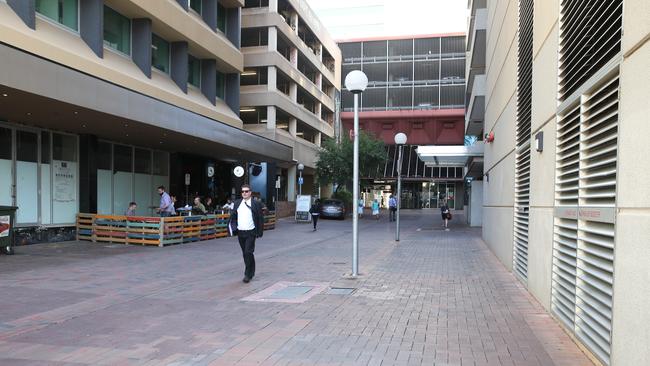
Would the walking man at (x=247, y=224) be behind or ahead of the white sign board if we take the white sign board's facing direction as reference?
ahead

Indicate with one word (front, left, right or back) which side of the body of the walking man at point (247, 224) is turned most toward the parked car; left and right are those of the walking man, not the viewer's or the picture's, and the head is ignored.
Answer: back

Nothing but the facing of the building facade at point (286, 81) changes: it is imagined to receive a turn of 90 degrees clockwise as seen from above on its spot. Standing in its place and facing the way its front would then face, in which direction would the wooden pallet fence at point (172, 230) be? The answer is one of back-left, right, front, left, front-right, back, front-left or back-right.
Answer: front-left

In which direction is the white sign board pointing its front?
toward the camera

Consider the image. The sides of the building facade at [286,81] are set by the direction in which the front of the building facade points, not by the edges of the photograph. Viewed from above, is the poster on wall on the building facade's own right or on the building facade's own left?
on the building facade's own right

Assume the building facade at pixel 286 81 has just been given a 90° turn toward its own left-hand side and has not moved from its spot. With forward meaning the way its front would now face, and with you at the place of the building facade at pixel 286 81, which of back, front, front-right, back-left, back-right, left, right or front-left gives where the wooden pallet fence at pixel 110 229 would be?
back-right

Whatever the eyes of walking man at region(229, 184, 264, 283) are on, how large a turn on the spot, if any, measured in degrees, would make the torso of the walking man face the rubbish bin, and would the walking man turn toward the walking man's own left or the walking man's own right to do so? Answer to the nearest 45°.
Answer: approximately 135° to the walking man's own right

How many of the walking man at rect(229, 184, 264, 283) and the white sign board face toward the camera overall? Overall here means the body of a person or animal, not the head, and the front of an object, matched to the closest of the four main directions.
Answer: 2

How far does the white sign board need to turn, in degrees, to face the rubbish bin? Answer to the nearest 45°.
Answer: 0° — it already faces it

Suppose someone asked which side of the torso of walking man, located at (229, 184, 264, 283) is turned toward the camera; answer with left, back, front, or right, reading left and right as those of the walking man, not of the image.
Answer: front

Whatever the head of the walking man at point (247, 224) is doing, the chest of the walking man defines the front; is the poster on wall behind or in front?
behind

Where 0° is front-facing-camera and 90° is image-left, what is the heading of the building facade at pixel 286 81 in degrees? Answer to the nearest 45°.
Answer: approximately 315°

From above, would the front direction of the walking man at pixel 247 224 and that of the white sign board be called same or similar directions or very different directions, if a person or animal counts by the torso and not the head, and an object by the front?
same or similar directions

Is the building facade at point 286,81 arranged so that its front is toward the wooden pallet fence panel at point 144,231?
no
